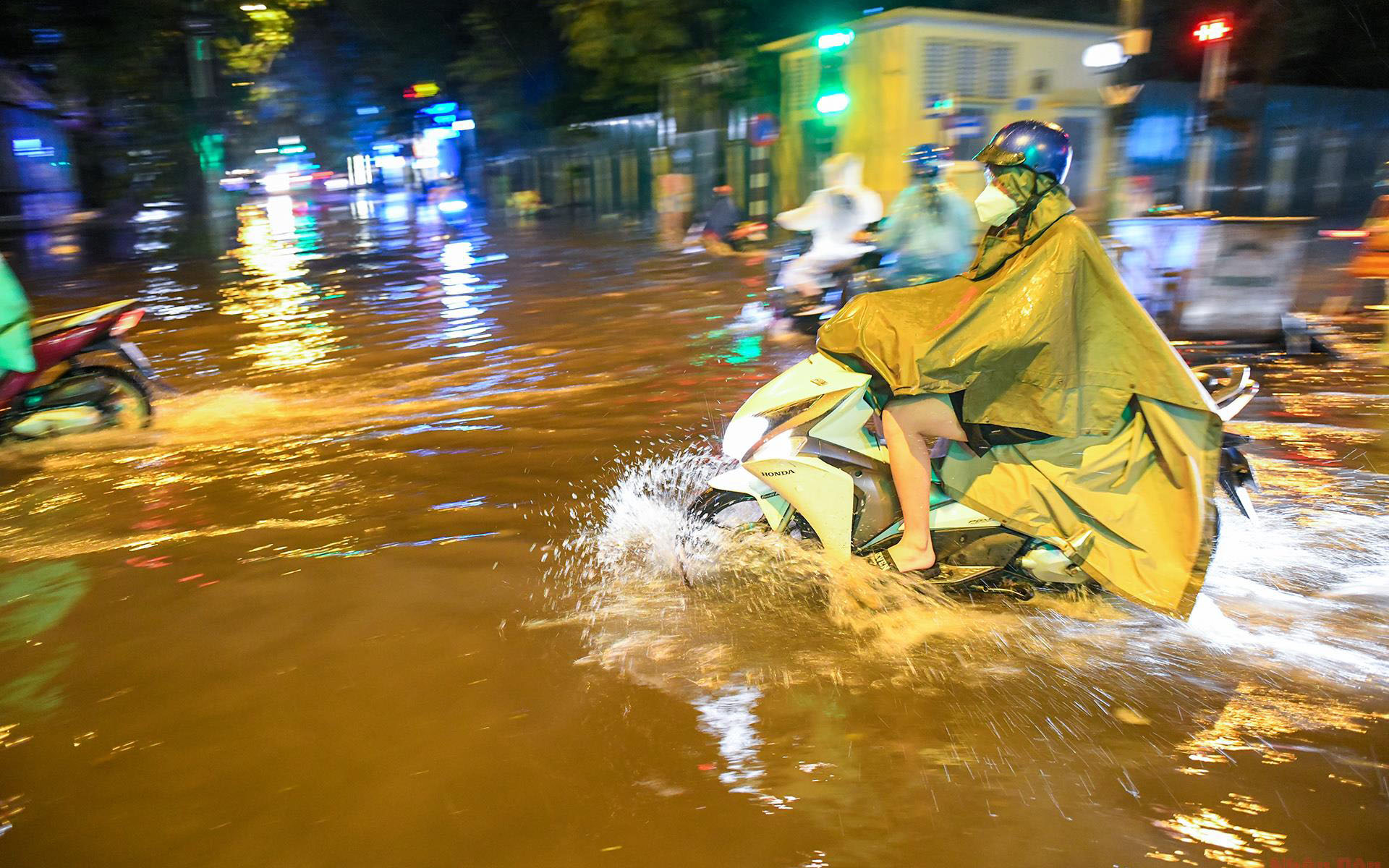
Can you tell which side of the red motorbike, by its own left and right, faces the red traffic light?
back

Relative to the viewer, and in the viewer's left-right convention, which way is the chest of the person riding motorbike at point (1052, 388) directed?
facing to the left of the viewer

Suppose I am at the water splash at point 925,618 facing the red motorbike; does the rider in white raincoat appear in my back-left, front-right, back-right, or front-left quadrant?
front-right

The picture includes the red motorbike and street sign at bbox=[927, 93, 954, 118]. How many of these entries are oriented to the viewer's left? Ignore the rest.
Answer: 1

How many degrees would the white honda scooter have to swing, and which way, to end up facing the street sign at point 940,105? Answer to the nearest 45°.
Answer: approximately 90° to its right

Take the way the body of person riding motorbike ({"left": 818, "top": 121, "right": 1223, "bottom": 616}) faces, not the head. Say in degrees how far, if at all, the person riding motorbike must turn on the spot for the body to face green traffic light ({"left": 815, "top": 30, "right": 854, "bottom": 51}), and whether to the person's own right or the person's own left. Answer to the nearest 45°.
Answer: approximately 90° to the person's own right

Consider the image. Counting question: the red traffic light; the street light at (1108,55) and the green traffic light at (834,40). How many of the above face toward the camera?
3

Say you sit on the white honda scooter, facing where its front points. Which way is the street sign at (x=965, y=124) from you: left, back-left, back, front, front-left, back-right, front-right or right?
right

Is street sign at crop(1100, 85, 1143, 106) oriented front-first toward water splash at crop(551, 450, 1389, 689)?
yes

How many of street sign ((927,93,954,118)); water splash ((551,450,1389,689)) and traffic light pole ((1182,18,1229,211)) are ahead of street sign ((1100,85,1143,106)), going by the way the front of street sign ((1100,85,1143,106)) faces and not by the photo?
1

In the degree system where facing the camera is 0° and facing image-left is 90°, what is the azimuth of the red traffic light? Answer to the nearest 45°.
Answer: approximately 0°

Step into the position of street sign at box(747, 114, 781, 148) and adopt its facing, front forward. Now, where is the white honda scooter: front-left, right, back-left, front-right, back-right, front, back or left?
front

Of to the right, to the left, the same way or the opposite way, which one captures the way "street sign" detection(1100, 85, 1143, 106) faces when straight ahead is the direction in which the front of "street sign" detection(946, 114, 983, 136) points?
the same way

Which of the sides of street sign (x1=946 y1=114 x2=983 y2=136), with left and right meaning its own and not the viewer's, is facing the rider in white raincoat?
front

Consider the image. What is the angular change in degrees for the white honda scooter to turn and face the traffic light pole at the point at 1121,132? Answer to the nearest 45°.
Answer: approximately 90° to its right

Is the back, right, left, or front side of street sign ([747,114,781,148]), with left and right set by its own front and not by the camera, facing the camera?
front
